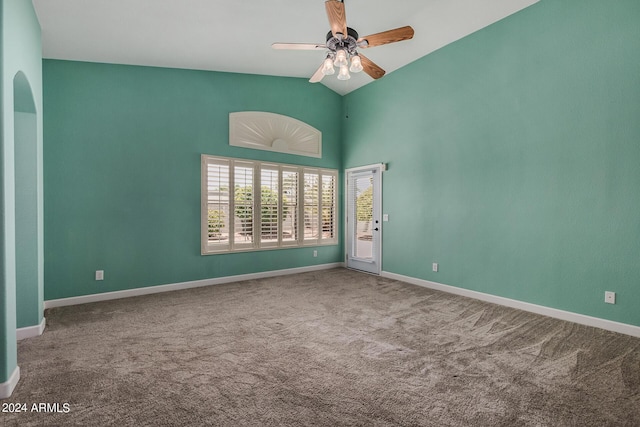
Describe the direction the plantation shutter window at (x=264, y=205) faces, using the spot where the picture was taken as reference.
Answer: facing the viewer and to the right of the viewer

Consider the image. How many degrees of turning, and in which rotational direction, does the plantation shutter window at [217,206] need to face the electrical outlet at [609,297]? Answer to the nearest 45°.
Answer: approximately 45° to its left

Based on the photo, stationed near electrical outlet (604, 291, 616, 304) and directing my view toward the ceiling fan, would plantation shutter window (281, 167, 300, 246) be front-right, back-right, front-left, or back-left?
front-right

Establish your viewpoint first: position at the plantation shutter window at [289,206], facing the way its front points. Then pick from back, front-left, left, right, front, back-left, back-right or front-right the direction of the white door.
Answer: front-left

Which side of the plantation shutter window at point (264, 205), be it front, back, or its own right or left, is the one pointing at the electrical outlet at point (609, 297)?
front

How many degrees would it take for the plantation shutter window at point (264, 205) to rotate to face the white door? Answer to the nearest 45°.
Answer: approximately 45° to its left

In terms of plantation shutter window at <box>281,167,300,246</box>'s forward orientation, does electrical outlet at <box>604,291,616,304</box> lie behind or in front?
in front

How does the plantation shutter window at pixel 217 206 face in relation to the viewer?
toward the camera

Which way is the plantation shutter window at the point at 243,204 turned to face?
toward the camera

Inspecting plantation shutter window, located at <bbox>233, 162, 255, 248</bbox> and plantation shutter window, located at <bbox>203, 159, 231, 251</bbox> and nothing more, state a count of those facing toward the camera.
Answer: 2

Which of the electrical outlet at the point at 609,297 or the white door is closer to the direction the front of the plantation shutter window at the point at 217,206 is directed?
the electrical outlet
